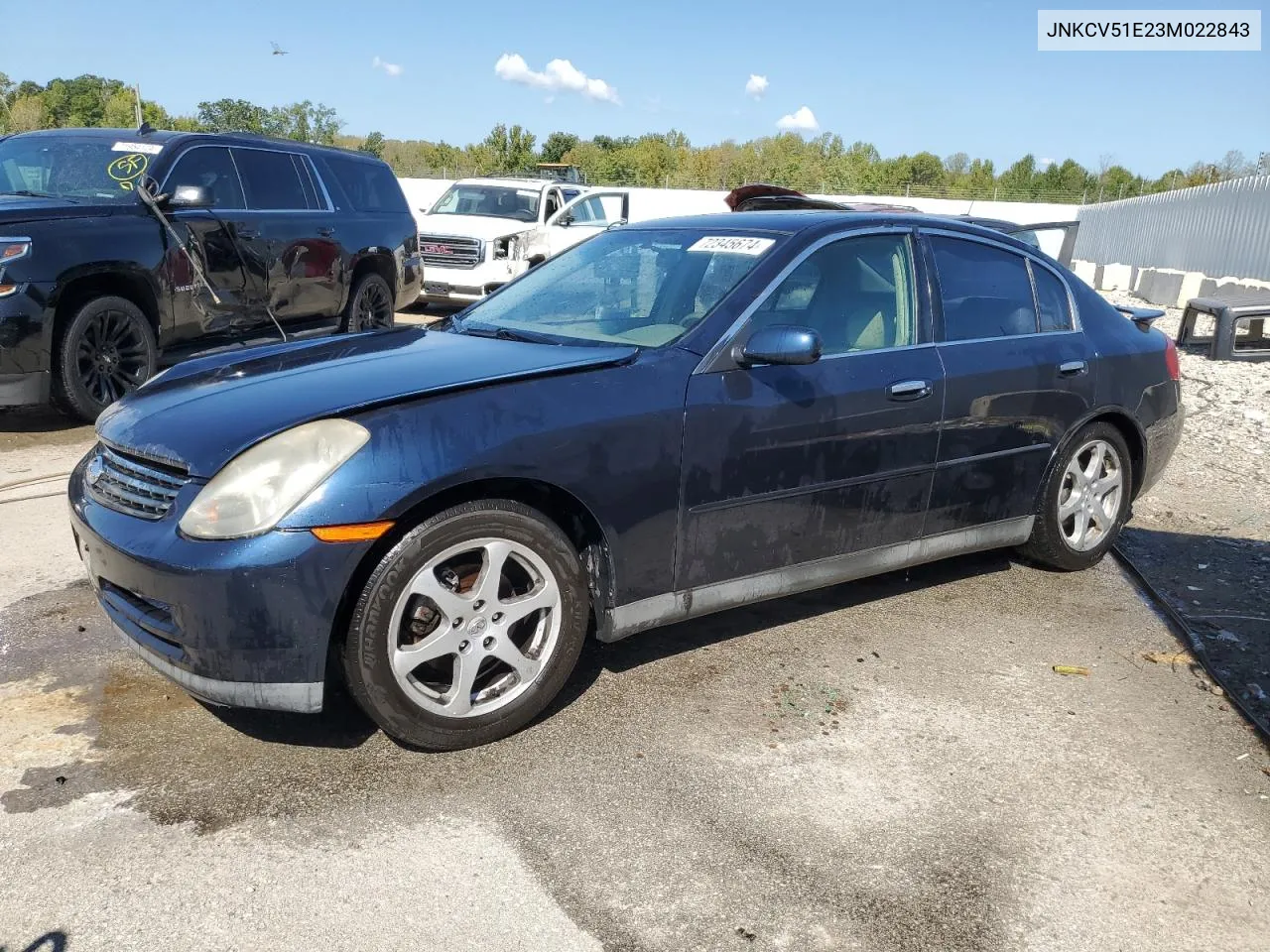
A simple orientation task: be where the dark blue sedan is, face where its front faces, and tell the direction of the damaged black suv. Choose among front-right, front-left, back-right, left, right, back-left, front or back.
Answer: right

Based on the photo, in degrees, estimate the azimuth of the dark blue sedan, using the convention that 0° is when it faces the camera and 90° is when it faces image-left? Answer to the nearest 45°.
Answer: approximately 45°

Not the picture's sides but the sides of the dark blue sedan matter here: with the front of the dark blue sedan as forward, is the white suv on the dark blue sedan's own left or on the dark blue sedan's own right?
on the dark blue sedan's own right

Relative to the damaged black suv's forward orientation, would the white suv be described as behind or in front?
behind

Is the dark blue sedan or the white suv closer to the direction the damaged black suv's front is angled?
the dark blue sedan

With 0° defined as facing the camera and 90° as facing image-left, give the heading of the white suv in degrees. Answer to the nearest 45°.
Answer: approximately 45°

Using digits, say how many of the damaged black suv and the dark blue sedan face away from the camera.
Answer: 0

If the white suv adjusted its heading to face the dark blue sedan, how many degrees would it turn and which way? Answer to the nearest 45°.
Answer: approximately 45° to its left

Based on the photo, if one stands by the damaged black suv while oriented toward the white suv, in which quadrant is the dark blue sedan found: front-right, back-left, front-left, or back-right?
back-right
